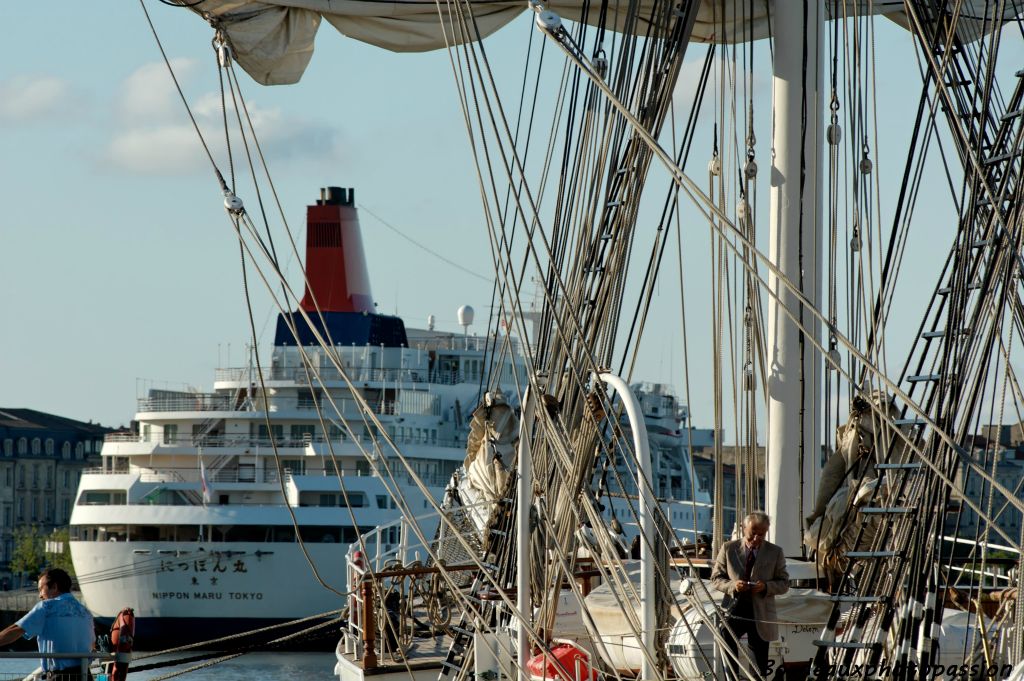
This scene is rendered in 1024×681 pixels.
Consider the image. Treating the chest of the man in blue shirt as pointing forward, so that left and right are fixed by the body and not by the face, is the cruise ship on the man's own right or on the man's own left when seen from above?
on the man's own right

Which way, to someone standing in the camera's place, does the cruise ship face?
facing away from the viewer and to the right of the viewer

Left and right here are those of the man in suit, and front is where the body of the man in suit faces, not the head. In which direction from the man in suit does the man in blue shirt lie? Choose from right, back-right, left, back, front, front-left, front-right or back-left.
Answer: right

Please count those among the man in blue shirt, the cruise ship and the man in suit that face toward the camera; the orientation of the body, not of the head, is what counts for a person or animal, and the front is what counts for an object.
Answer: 1

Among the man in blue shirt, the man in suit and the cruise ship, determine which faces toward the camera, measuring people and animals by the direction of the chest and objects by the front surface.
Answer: the man in suit

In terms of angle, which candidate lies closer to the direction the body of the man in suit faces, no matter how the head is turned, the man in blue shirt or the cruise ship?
the man in blue shirt

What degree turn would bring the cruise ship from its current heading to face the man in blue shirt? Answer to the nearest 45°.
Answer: approximately 135° to its right

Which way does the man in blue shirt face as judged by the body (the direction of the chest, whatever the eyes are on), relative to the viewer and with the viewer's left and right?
facing away from the viewer and to the left of the viewer

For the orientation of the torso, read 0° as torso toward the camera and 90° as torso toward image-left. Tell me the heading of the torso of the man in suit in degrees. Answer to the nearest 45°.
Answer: approximately 0°

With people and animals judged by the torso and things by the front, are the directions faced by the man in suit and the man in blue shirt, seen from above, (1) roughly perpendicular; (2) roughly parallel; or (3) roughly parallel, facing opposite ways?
roughly perpendicular

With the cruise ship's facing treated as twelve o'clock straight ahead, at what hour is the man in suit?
The man in suit is roughly at 4 o'clock from the cruise ship.

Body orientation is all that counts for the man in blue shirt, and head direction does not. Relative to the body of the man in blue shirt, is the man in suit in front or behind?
behind
